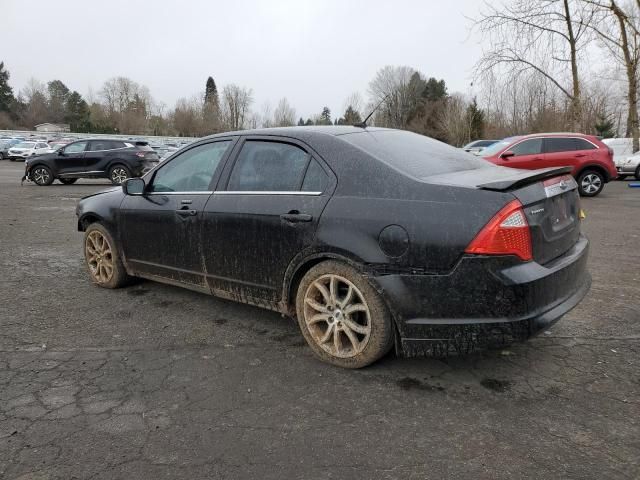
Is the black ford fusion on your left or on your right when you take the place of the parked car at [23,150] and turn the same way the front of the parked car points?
on your left

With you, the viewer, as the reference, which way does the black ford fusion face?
facing away from the viewer and to the left of the viewer

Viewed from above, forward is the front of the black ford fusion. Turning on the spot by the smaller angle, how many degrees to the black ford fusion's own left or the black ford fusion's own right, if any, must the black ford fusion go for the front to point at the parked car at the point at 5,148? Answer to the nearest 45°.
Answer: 0° — it already faces it

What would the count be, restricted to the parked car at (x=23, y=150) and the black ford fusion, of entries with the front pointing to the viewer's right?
0

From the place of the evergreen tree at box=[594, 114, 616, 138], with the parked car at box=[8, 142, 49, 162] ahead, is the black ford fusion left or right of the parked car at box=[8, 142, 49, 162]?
left

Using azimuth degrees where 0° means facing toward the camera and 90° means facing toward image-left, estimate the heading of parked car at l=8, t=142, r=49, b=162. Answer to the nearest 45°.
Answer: approximately 45°
